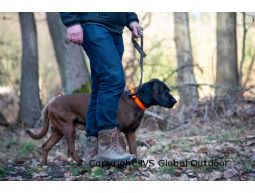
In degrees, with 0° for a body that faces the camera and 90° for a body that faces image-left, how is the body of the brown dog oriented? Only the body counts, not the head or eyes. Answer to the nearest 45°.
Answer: approximately 270°
